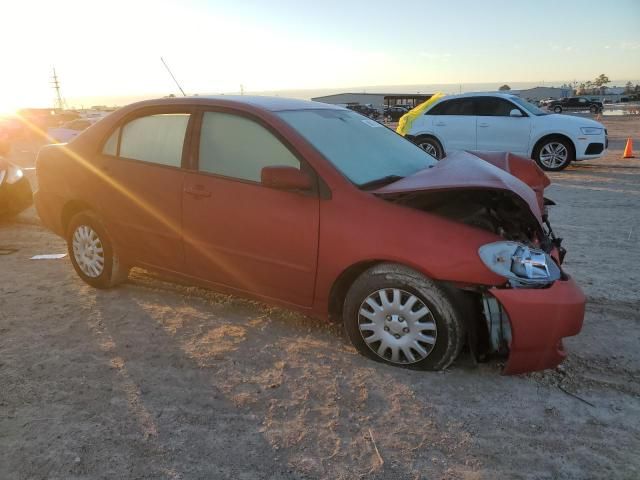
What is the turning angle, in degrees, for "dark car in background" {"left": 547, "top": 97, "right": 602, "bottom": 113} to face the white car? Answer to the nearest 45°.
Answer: approximately 90° to its right

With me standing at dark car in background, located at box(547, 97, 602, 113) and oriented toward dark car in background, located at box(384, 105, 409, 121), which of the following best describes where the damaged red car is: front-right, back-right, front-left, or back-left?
front-left

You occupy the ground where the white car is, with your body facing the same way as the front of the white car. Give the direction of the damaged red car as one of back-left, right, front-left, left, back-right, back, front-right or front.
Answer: right

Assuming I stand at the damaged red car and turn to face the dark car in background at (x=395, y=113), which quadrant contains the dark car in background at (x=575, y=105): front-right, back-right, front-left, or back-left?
front-right

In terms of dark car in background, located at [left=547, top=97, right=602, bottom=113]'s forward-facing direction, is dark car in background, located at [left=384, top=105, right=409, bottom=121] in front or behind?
behind

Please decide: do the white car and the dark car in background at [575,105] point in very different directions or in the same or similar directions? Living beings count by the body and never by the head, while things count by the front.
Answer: same or similar directions

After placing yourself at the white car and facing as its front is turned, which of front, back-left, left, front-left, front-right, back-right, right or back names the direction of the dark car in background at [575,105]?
left

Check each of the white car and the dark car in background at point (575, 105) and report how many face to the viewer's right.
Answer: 2

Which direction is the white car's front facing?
to the viewer's right

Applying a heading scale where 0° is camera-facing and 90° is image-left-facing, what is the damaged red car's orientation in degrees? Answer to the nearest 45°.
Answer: approximately 315°

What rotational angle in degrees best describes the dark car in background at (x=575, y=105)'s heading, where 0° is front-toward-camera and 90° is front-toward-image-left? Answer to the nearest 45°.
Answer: approximately 270°

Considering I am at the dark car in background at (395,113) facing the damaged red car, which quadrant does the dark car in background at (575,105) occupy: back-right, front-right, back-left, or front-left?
back-left

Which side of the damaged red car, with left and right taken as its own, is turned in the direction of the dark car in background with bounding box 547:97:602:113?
left
